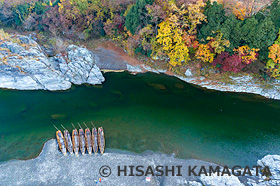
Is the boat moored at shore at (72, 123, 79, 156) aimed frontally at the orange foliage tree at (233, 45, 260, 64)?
no

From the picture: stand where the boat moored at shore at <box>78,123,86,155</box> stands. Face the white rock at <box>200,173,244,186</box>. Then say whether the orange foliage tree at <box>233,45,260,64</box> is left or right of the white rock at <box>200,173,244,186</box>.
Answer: left

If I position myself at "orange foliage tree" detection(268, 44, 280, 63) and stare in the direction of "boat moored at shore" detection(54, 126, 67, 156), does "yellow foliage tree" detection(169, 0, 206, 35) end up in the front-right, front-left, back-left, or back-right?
front-right

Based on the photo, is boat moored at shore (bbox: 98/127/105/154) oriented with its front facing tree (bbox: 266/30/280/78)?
no

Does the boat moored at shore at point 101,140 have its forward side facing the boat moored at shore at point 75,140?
no

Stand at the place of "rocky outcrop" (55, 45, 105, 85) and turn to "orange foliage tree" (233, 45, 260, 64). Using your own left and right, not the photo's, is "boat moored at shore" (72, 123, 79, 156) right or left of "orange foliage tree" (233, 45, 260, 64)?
right

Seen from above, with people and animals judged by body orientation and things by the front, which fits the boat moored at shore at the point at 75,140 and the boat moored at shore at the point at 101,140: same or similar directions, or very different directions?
same or similar directions
